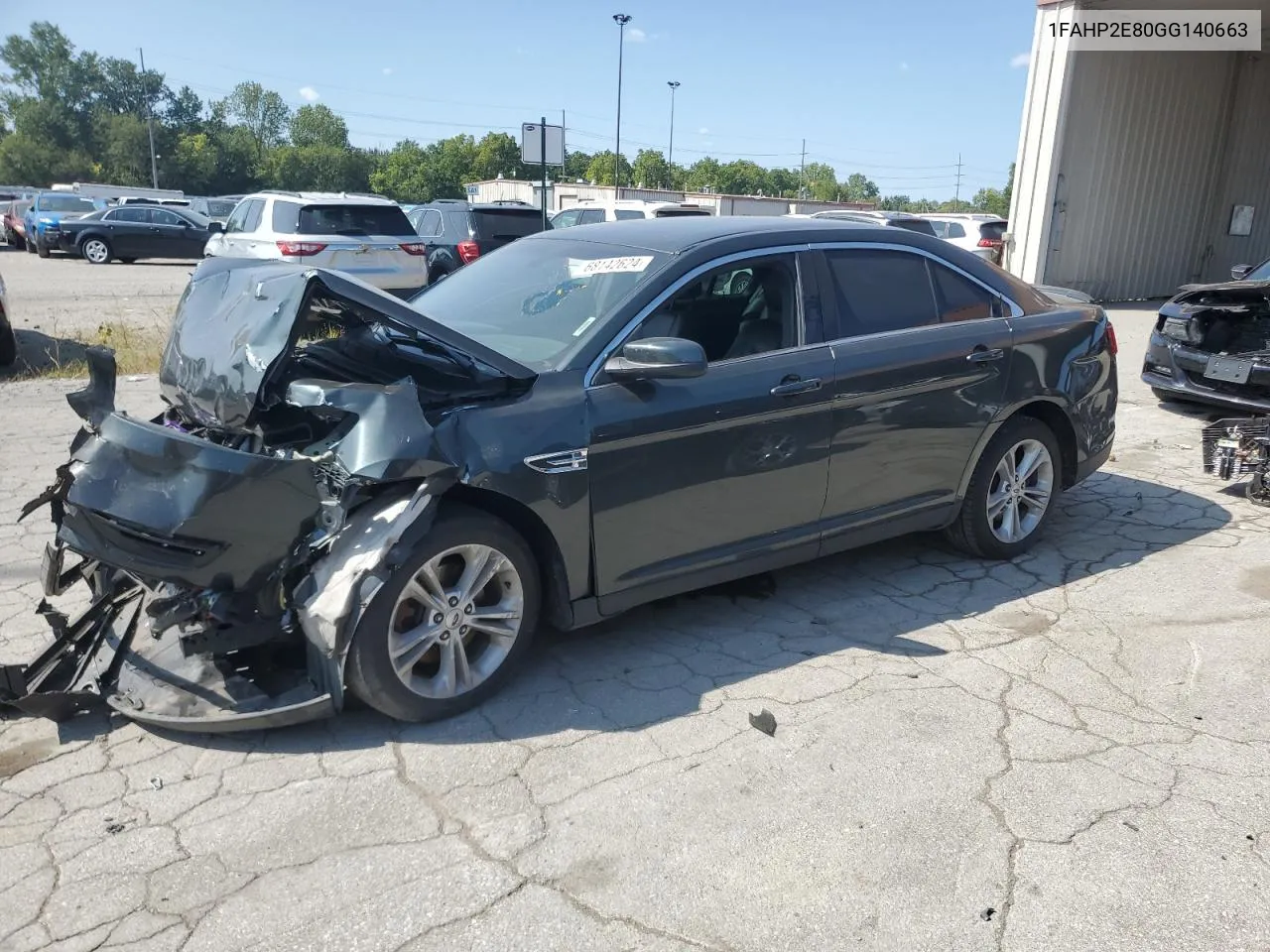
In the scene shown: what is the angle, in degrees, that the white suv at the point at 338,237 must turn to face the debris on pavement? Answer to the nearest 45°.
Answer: approximately 135° to its left

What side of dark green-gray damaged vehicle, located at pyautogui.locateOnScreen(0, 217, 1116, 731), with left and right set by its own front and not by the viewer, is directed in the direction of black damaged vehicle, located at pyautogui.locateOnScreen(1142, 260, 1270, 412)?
back

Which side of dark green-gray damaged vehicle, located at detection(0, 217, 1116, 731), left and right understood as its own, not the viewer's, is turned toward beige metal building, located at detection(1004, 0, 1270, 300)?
back

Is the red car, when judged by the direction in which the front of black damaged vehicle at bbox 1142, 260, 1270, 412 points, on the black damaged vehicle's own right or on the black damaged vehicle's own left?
on the black damaged vehicle's own right

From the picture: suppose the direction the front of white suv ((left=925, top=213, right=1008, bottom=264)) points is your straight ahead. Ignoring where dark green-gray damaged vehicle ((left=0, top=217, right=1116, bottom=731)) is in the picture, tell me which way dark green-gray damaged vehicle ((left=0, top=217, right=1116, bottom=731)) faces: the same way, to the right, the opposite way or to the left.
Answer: to the left

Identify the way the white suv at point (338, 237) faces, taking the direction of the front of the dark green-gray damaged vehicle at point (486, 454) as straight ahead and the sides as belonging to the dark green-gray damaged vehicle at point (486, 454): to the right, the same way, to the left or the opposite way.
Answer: to the right

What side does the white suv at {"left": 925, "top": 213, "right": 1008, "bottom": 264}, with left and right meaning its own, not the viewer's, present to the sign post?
left

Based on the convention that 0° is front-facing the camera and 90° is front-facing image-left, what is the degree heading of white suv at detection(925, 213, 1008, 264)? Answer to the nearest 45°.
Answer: approximately 135°

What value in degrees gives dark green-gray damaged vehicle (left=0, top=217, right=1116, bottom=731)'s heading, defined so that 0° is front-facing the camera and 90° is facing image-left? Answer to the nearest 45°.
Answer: approximately 45°

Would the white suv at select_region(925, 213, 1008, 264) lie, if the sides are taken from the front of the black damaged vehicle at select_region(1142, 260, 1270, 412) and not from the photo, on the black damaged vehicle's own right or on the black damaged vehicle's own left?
on the black damaged vehicle's own right
